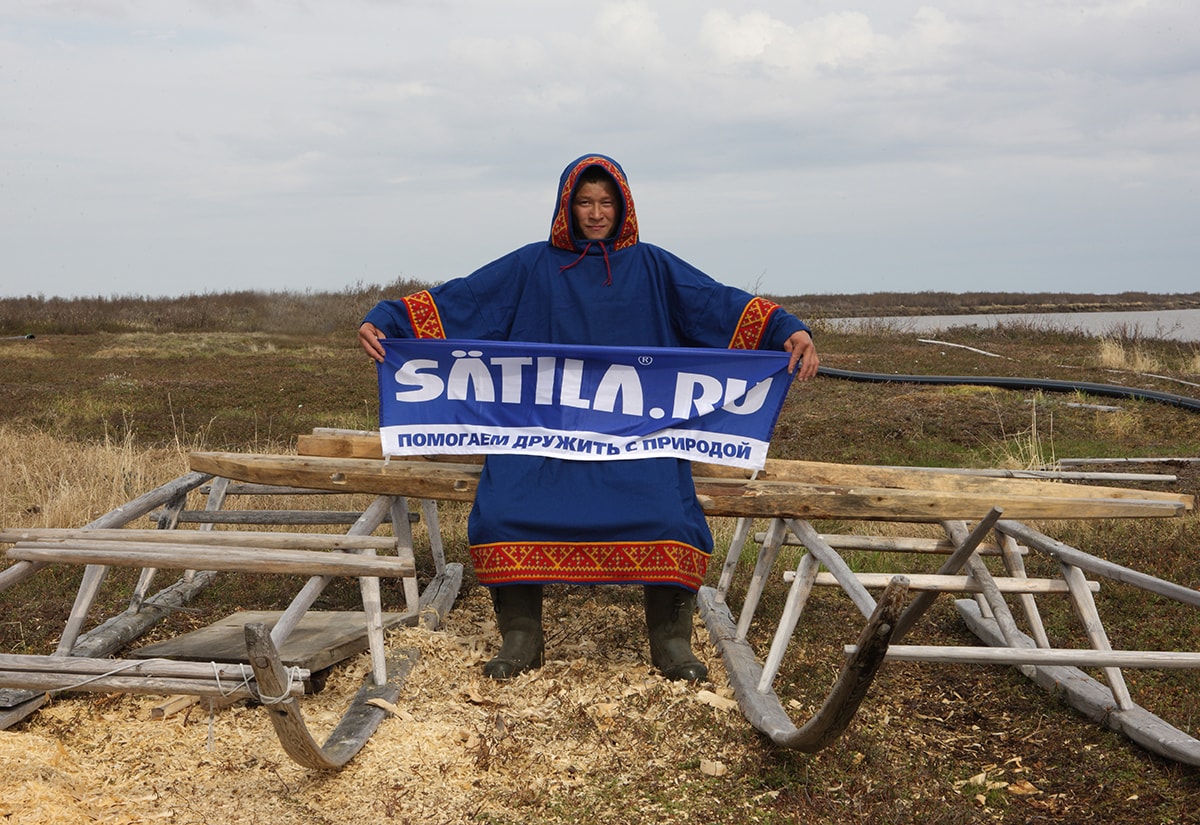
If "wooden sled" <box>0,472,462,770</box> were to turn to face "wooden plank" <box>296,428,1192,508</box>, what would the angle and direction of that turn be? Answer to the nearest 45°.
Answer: approximately 135° to its left

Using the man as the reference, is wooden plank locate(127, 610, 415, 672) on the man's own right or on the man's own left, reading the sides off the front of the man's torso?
on the man's own right

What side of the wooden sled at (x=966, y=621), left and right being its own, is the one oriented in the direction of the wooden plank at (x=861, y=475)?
back
